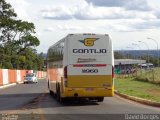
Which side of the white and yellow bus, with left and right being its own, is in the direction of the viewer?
back

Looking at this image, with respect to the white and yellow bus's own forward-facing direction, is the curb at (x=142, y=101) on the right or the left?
on its right
